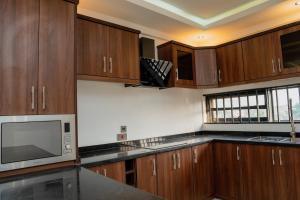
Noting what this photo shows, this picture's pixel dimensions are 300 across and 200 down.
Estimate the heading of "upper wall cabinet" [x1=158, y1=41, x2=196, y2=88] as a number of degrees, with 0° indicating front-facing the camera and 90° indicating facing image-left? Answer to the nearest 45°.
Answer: approximately 315°

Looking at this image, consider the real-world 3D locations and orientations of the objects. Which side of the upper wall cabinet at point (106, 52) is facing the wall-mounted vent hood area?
left

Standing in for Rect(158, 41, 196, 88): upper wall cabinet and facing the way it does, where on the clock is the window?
The window is roughly at 10 o'clock from the upper wall cabinet.

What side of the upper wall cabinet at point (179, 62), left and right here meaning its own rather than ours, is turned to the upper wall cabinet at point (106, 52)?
right

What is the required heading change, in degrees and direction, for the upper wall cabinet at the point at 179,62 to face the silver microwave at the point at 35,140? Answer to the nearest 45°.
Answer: approximately 90° to its right
